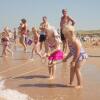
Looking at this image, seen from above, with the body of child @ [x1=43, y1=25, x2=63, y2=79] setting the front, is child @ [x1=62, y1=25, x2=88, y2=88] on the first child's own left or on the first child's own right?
on the first child's own left
